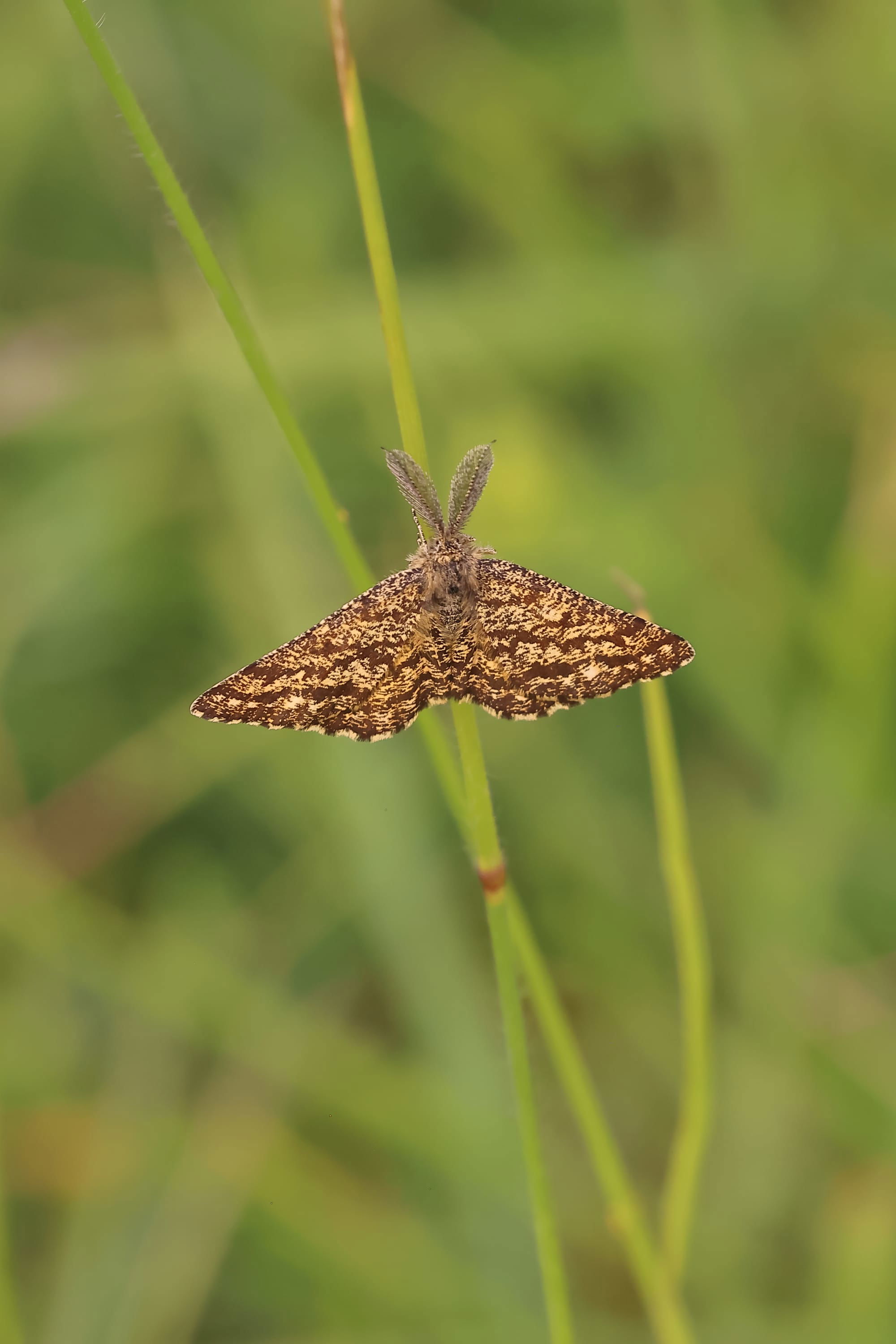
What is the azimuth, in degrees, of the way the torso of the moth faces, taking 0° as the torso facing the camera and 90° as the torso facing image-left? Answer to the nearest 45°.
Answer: approximately 180°
